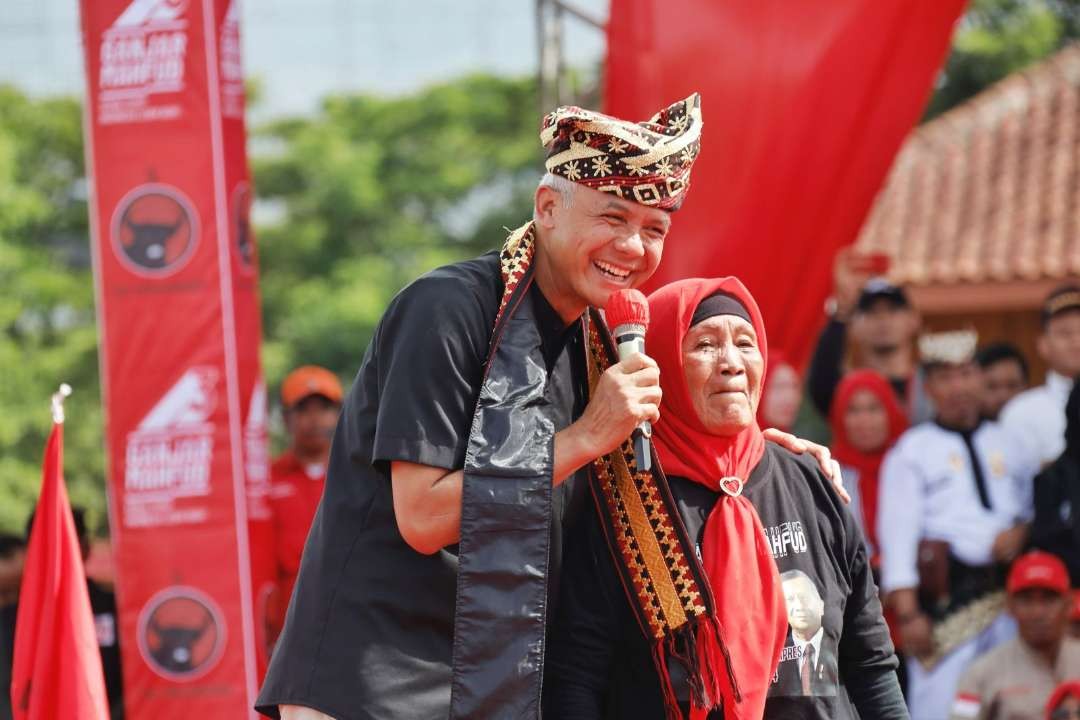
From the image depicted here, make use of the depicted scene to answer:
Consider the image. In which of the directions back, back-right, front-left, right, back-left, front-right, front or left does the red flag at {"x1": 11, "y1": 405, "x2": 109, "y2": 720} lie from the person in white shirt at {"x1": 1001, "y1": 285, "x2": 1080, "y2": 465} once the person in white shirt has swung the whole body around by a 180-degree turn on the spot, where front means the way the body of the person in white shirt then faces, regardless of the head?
left

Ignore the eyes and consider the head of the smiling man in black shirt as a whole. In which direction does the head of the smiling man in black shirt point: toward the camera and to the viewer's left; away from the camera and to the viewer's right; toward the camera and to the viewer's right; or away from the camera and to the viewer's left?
toward the camera and to the viewer's right

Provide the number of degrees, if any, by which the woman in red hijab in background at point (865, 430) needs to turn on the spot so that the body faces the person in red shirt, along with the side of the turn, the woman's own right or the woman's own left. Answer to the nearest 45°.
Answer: approximately 90° to the woman's own right

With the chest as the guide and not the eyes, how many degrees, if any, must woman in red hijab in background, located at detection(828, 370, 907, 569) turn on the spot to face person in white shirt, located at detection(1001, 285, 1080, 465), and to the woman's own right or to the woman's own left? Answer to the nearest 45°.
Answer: approximately 90° to the woman's own left

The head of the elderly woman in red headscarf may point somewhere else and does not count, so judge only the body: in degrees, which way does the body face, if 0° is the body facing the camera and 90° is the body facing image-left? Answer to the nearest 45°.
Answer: approximately 0°

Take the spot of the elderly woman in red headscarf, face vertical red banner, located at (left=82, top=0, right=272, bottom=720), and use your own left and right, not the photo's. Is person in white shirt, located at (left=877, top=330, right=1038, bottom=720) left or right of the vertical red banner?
right

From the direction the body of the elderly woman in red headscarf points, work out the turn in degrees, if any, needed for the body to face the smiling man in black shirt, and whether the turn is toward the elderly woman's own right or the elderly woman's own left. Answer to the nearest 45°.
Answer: approximately 45° to the elderly woman's own right

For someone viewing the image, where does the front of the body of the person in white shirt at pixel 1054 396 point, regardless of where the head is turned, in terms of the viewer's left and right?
facing the viewer and to the right of the viewer

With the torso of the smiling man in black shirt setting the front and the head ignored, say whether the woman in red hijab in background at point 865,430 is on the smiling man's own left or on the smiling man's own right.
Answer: on the smiling man's own left

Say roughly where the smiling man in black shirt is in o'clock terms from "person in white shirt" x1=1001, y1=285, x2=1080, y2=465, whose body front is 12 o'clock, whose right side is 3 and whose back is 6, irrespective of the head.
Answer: The smiling man in black shirt is roughly at 2 o'clock from the person in white shirt.

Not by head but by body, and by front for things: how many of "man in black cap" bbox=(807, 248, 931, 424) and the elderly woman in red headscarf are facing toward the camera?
2
